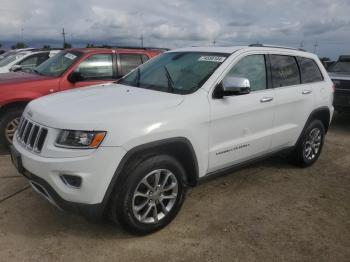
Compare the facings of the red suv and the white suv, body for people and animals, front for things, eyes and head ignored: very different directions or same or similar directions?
same or similar directions

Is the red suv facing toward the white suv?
no

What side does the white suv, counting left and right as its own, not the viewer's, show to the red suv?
right

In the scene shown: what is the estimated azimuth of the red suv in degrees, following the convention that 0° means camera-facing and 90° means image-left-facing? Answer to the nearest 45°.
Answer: approximately 45°

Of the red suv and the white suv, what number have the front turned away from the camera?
0

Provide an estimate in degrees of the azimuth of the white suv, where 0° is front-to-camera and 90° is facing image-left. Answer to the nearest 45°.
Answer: approximately 45°
